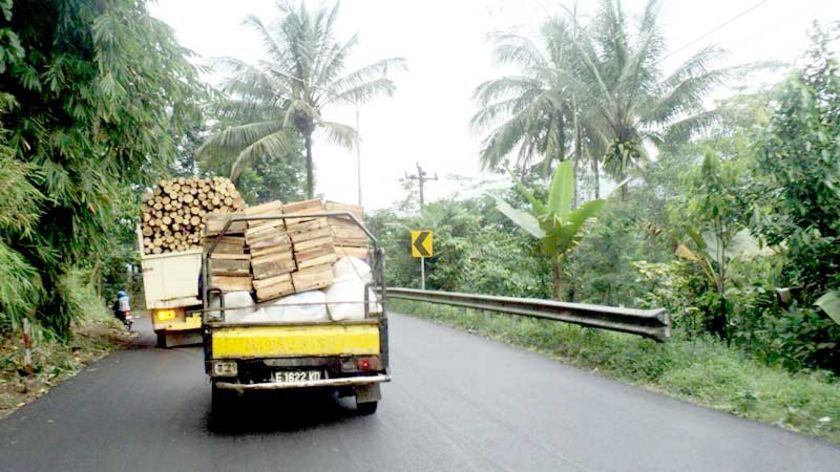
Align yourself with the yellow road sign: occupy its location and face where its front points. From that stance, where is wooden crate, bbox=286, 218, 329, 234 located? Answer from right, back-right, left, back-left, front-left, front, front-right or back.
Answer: front

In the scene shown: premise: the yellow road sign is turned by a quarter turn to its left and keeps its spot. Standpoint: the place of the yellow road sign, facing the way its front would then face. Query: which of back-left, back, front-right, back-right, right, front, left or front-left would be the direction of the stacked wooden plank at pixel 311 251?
right

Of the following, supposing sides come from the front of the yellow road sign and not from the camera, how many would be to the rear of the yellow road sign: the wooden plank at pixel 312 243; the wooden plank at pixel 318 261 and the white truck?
0

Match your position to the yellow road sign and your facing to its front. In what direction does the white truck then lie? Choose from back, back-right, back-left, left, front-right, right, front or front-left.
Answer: front-right

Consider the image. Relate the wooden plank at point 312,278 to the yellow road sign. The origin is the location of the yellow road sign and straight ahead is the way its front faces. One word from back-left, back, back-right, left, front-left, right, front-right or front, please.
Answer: front

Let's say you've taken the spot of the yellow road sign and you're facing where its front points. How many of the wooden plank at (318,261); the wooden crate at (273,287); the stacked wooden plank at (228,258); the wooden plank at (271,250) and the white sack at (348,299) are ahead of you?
5

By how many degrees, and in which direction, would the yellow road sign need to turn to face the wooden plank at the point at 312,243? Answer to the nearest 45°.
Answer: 0° — it already faces it

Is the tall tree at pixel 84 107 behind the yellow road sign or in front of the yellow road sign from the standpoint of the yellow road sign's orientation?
in front

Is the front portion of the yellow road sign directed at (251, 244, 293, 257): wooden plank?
yes

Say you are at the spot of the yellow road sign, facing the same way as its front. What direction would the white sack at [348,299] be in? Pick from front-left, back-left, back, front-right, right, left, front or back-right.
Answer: front

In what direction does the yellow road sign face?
toward the camera

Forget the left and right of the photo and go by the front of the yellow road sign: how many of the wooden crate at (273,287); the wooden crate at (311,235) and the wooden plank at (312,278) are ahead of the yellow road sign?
3

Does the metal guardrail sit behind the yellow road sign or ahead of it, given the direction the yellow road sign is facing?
ahead

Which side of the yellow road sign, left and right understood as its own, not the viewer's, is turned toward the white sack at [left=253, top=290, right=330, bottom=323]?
front

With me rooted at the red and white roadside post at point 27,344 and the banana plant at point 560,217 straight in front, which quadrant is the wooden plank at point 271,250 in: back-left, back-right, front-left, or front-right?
front-right

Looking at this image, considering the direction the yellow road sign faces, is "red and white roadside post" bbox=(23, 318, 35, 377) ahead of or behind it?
ahead
